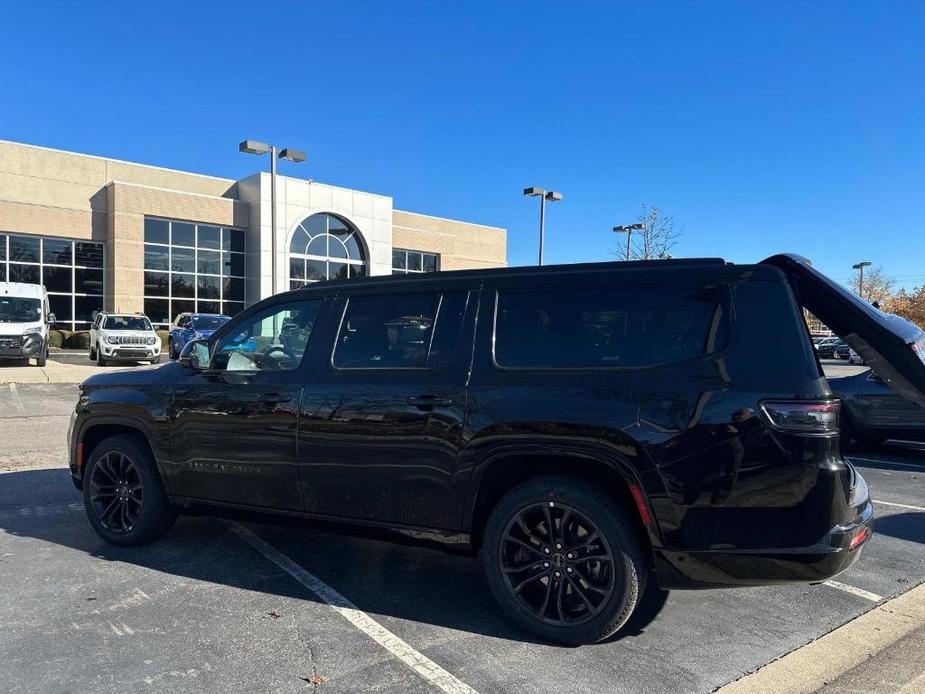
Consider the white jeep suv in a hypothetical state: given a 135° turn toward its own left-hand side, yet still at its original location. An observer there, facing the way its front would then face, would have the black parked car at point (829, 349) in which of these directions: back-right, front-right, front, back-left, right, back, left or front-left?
right

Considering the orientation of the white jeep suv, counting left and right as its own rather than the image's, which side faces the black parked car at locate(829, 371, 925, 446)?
front

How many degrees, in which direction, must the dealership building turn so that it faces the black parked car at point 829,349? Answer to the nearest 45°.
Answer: approximately 45° to its left

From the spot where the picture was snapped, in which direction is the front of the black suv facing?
facing away from the viewer and to the left of the viewer

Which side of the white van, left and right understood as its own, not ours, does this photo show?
front

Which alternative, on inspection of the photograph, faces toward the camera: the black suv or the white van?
the white van

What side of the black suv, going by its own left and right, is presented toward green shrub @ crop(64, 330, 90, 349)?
front

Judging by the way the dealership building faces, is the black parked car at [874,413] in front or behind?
in front

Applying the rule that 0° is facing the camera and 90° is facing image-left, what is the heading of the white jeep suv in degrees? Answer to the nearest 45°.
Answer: approximately 315°

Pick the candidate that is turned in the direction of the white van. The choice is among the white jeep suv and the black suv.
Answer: the black suv

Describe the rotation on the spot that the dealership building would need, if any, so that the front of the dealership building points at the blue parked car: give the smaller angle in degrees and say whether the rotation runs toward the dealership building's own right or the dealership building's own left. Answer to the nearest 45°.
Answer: approximately 45° to the dealership building's own right

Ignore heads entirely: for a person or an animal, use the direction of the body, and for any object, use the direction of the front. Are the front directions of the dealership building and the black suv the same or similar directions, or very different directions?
very different directions

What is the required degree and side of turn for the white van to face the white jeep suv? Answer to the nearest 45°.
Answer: approximately 90° to its left

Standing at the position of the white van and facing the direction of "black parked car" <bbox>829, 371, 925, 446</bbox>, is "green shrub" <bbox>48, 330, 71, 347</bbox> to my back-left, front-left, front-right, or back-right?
back-left

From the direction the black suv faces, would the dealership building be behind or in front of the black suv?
in front

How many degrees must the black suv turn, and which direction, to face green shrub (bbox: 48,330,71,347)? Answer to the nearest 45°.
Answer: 0° — it already faces it

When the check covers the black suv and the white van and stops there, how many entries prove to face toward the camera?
1
